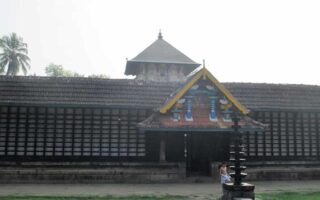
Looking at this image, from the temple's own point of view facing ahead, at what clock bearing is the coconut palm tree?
The coconut palm tree is roughly at 5 o'clock from the temple.

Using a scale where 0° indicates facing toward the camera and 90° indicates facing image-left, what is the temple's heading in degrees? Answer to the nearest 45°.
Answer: approximately 0°
